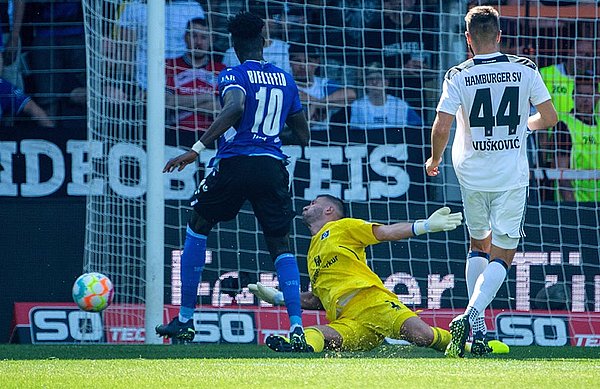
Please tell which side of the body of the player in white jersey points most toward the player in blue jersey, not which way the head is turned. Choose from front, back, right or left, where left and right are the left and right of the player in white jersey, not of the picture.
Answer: left

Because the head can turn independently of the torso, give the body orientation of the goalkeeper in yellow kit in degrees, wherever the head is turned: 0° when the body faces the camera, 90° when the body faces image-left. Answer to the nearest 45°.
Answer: approximately 45°

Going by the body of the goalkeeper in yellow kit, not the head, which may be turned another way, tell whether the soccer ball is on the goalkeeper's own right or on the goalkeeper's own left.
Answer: on the goalkeeper's own right

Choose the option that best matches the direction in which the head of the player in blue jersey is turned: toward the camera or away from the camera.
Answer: away from the camera

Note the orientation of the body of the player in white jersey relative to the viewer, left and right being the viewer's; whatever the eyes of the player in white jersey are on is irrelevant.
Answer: facing away from the viewer

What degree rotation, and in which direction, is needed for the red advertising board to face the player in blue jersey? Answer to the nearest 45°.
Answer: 0° — it already faces them

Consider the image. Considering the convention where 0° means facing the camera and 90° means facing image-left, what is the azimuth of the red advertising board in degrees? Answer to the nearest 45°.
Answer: approximately 0°

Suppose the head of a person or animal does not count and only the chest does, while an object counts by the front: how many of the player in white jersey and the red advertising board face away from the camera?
1

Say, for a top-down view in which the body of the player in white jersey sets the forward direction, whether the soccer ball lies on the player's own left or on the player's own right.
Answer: on the player's own left
